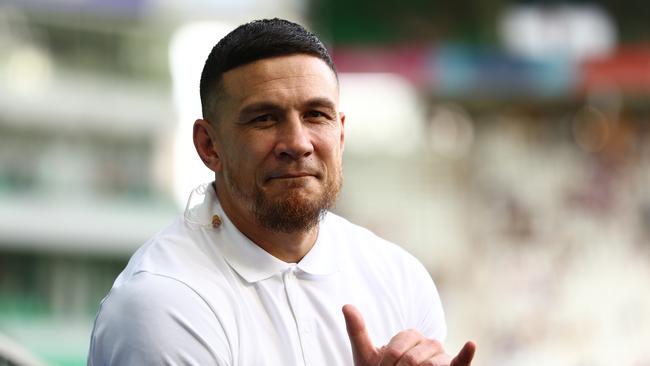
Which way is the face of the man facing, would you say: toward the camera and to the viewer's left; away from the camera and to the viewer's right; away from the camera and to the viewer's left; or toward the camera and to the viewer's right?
toward the camera and to the viewer's right

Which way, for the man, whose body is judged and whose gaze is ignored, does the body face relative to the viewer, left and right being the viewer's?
facing the viewer and to the right of the viewer
